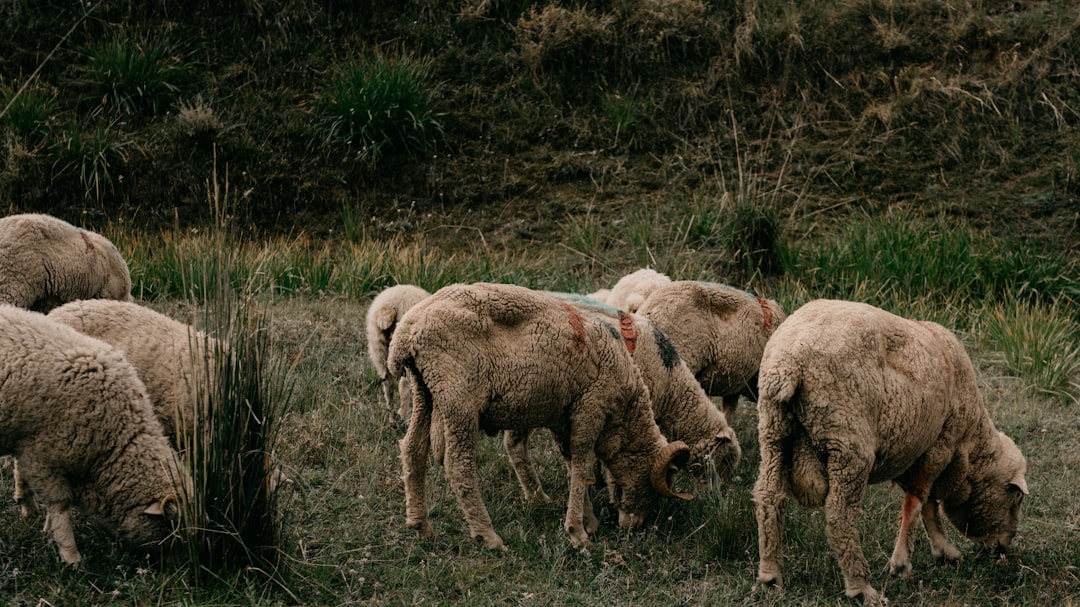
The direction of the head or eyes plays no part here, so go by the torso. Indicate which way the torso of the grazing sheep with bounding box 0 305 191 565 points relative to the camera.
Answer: to the viewer's right

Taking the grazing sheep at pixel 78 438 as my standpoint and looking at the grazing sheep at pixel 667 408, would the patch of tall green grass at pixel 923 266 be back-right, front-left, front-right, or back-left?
front-left

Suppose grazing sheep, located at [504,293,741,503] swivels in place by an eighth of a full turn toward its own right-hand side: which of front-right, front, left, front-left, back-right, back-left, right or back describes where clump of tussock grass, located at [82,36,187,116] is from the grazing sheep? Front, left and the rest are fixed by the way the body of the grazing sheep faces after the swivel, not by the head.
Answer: back

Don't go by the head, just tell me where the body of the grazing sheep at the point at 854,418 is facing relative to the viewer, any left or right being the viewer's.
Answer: facing away from the viewer and to the right of the viewer

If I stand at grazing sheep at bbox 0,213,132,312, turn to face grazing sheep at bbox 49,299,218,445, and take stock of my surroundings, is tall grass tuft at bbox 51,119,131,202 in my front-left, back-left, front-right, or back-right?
back-left

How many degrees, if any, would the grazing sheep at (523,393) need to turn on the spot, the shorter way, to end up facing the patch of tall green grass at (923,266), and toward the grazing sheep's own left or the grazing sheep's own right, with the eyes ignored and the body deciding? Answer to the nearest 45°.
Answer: approximately 45° to the grazing sheep's own left

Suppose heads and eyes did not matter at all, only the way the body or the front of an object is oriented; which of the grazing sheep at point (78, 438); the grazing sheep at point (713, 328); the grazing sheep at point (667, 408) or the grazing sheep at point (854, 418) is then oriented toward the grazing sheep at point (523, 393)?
the grazing sheep at point (78, 438)

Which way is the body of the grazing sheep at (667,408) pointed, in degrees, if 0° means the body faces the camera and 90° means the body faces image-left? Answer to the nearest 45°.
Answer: approximately 270°

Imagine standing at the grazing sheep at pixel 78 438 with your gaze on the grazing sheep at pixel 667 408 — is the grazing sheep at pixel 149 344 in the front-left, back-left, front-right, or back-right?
front-left

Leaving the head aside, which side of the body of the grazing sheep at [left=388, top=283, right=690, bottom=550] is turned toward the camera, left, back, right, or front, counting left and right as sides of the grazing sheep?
right

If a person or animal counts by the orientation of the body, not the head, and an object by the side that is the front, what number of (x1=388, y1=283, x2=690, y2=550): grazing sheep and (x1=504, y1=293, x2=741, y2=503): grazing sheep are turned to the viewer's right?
2
